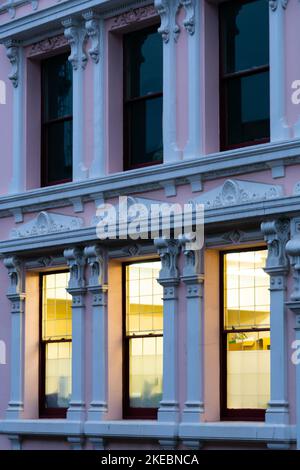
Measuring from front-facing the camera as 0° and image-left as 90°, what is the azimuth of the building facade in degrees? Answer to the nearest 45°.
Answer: approximately 45°
